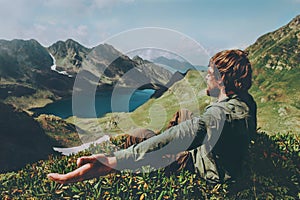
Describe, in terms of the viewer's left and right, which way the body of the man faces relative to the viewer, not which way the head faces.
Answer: facing away from the viewer and to the left of the viewer

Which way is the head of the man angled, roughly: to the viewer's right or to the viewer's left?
to the viewer's left
